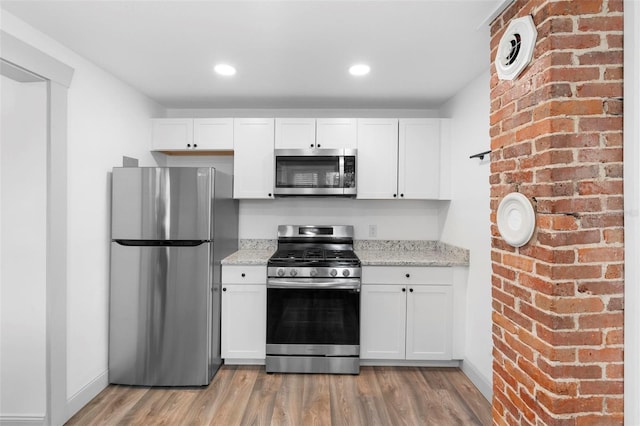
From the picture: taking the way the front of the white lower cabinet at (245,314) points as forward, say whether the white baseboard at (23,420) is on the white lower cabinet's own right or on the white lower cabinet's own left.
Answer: on the white lower cabinet's own right

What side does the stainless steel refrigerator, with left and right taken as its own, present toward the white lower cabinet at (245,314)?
left

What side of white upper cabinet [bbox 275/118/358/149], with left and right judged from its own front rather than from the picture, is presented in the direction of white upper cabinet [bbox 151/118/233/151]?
right

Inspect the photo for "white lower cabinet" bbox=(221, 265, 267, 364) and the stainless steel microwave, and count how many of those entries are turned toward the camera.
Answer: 2

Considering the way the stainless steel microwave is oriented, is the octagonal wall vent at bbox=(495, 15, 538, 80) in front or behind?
in front

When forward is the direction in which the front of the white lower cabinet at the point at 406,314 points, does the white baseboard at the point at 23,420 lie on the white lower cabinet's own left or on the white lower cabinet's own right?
on the white lower cabinet's own right

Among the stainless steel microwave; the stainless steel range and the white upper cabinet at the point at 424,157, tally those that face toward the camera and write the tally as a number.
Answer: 3

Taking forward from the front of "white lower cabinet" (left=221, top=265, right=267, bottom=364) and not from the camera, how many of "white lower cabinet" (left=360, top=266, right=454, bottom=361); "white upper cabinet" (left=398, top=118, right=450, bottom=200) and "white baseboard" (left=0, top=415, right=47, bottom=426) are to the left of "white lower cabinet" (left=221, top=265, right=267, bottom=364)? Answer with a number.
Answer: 2

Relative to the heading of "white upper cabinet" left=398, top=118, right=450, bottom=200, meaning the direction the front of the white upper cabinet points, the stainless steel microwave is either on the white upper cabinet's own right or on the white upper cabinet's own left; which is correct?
on the white upper cabinet's own right
